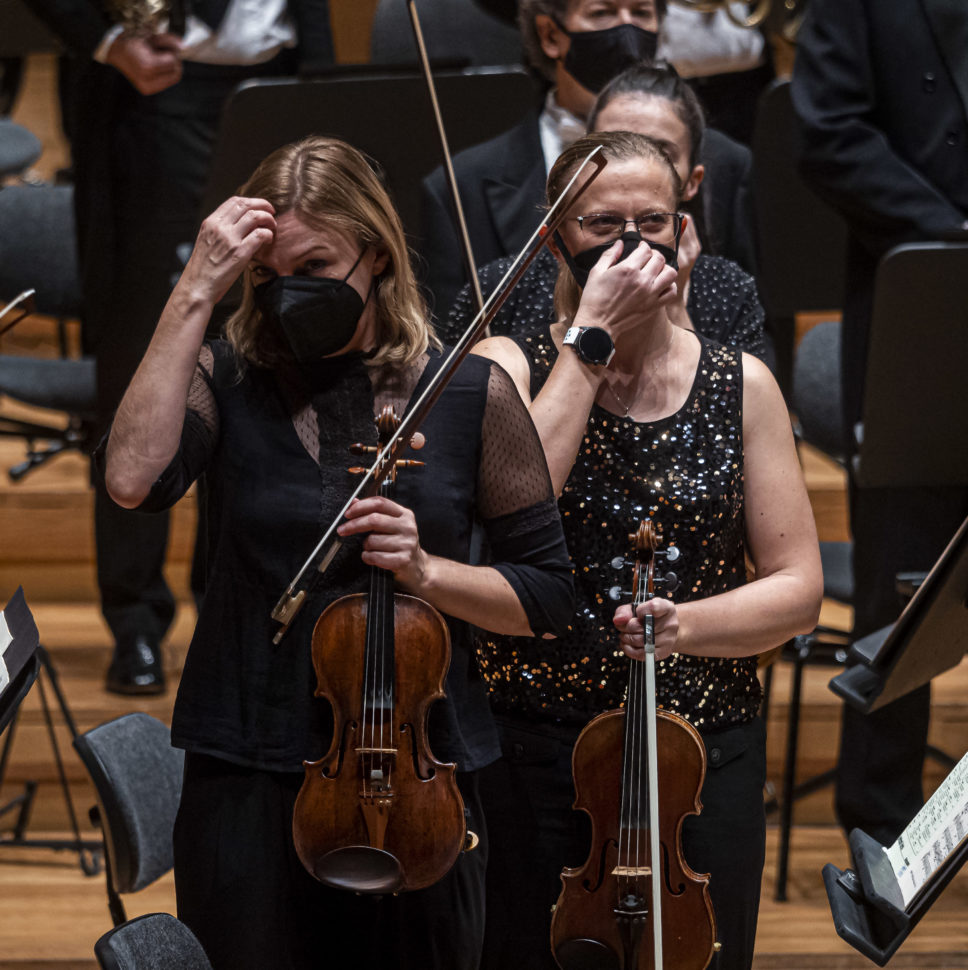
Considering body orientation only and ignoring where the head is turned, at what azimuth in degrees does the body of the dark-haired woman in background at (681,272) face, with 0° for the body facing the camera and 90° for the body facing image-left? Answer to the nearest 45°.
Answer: approximately 45°

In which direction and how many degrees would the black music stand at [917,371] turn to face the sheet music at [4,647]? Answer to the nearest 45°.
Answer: approximately 135° to its left

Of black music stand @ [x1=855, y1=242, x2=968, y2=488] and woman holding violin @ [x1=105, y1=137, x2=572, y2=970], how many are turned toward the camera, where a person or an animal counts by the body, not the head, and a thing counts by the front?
1

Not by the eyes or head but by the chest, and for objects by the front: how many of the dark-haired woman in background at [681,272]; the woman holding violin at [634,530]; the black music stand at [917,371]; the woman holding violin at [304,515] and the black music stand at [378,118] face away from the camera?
2

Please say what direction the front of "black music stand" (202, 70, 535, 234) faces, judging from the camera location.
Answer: facing away from the viewer

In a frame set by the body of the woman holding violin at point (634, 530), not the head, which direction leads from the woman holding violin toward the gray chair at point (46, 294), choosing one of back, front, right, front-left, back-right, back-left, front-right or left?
back-right

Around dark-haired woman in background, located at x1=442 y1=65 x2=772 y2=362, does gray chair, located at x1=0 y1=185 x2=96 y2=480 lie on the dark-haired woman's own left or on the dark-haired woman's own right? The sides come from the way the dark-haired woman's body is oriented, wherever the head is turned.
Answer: on the dark-haired woman's own right

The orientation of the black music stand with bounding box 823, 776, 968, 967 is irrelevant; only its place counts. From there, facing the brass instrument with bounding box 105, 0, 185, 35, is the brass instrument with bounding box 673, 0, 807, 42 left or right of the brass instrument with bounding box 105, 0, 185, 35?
right

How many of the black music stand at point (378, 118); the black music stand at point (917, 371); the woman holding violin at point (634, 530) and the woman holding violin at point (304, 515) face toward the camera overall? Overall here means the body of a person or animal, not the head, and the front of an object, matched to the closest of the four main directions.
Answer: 2

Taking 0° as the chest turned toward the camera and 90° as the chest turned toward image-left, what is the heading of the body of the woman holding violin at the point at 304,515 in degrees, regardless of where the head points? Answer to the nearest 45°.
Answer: approximately 0°

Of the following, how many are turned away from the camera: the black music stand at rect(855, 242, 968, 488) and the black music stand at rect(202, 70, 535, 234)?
2

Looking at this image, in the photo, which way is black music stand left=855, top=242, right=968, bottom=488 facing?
away from the camera
